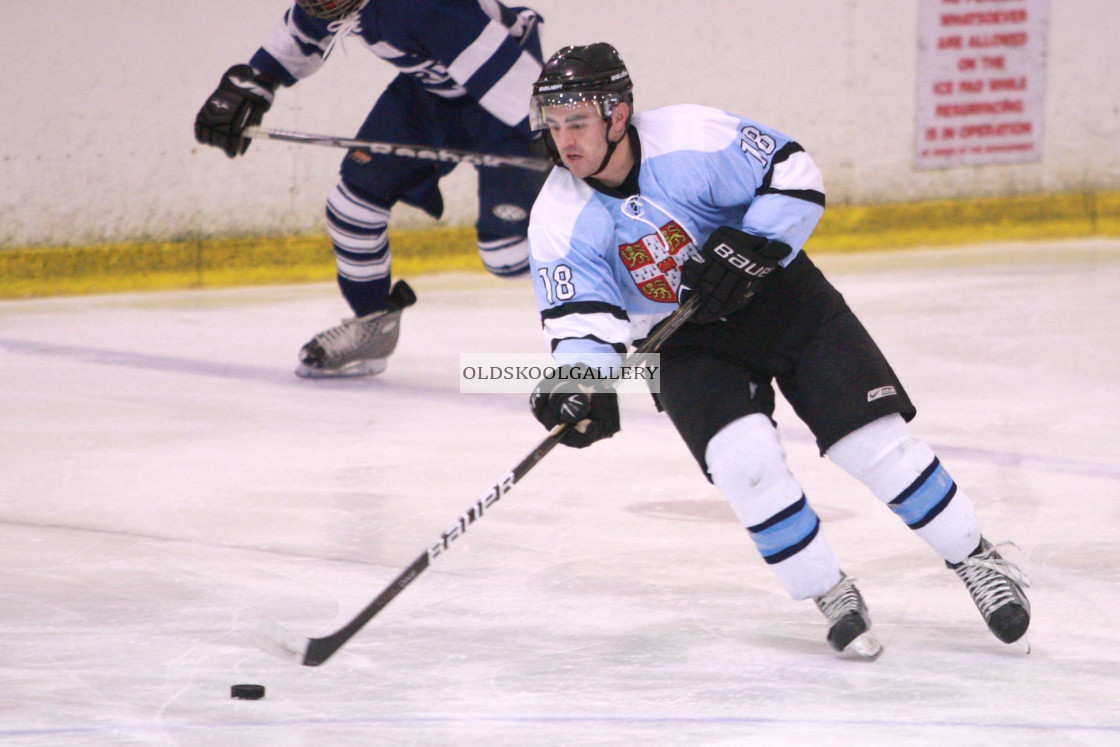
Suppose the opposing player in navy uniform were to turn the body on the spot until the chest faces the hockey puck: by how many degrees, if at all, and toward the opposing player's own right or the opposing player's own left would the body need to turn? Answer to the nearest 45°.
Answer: approximately 45° to the opposing player's own left

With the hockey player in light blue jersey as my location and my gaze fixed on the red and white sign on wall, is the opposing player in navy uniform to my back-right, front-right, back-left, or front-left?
front-left

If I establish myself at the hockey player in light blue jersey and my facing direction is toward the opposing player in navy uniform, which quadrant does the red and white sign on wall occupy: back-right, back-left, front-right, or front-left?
front-right

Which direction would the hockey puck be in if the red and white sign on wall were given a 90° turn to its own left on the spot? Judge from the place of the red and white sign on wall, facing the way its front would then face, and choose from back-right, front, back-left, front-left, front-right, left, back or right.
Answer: right

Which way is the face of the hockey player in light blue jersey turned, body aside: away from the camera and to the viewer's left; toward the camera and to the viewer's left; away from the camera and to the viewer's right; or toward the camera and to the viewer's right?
toward the camera and to the viewer's left

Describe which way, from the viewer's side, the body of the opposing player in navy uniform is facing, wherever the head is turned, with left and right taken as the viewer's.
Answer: facing the viewer and to the left of the viewer

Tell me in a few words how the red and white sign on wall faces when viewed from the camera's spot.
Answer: facing the viewer

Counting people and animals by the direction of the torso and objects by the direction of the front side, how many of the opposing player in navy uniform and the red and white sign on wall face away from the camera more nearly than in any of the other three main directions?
0

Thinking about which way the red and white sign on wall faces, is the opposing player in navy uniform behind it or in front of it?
in front

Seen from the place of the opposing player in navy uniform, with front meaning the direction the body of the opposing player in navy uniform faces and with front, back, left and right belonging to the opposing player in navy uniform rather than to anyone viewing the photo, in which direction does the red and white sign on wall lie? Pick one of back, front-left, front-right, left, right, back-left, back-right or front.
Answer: back

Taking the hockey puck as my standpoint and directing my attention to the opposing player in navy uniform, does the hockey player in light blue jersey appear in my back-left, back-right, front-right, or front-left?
front-right

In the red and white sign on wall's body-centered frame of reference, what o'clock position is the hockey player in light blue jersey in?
The hockey player in light blue jersey is roughly at 12 o'clock from the red and white sign on wall.
